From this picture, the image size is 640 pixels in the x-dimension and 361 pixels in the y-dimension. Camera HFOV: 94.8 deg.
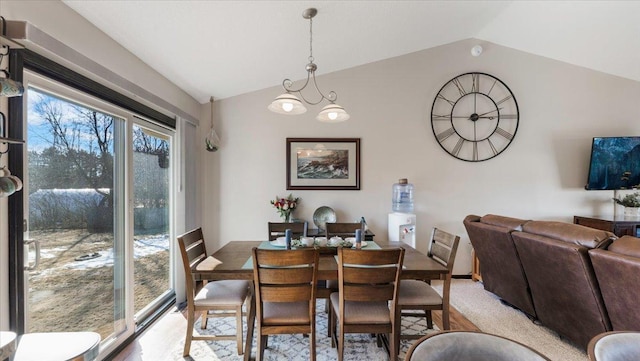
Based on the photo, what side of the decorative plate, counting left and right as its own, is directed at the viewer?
front

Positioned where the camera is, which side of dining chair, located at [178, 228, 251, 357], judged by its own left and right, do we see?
right

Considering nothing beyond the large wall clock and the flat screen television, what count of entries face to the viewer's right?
0

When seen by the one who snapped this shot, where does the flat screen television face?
facing the viewer

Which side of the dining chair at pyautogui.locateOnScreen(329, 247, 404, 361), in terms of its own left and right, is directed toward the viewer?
back

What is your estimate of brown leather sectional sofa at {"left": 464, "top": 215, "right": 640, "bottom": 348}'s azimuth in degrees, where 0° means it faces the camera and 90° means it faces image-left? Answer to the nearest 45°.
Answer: approximately 225°

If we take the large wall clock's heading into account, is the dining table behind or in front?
in front

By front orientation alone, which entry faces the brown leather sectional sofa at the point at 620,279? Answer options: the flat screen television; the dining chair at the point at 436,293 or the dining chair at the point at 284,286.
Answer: the flat screen television

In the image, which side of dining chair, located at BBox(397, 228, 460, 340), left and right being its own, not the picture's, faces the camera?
left

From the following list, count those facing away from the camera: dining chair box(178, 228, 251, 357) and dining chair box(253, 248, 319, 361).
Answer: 1

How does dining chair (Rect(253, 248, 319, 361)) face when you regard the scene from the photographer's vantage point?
facing away from the viewer

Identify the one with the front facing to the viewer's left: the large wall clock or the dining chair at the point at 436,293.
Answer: the dining chair

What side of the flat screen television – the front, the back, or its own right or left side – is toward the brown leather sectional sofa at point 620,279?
front

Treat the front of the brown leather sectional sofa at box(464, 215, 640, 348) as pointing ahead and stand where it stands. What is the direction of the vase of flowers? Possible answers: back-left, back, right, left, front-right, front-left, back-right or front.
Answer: back-left

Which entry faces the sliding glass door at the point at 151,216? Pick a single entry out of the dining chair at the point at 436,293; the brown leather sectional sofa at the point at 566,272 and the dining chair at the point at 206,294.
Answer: the dining chair at the point at 436,293

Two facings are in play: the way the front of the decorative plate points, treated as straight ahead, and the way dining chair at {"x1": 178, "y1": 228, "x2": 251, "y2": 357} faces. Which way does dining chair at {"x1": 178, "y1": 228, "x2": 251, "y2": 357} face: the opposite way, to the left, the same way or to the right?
to the left
